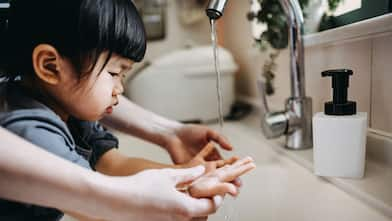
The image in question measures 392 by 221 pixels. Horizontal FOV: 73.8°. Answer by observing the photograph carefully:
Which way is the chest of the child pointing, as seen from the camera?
to the viewer's right

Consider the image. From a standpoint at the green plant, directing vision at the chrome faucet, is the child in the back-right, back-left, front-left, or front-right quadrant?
front-right

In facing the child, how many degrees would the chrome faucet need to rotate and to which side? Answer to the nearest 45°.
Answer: approximately 45° to its left

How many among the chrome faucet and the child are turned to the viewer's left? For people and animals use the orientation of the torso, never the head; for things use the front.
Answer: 1

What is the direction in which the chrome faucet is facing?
to the viewer's left

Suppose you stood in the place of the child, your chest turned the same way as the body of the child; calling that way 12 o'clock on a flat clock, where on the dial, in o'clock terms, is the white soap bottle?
The white soap bottle is roughly at 12 o'clock from the child.

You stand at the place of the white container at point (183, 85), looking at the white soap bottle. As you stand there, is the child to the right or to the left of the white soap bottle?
right

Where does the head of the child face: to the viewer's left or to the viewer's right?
to the viewer's right

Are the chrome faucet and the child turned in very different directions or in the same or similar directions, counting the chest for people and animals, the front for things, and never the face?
very different directions

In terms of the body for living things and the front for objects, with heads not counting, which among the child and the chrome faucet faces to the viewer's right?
the child

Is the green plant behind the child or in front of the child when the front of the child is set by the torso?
in front
